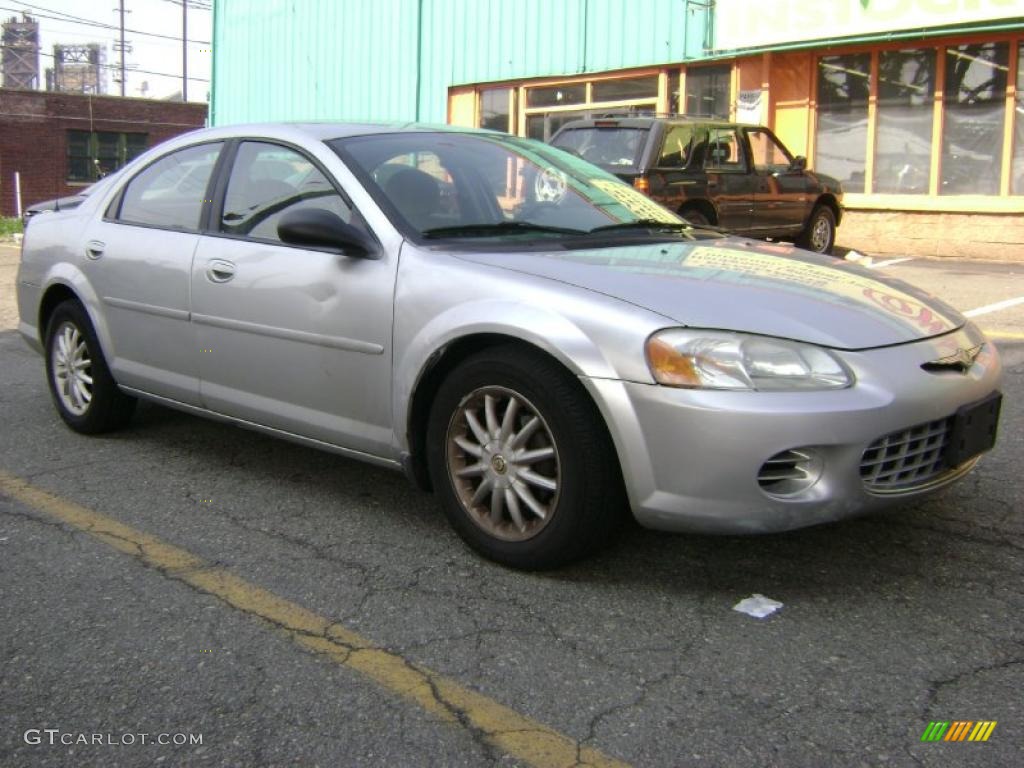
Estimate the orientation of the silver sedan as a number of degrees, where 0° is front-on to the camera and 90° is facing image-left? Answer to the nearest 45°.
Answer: approximately 315°

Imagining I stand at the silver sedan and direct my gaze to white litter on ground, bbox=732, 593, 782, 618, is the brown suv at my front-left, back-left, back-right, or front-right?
back-left

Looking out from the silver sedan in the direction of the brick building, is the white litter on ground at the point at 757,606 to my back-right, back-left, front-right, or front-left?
back-right

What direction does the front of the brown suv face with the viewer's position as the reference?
facing away from the viewer and to the right of the viewer

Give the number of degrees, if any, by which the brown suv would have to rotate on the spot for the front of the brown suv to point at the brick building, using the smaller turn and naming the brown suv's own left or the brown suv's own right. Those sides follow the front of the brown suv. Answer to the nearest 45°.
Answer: approximately 90° to the brown suv's own left

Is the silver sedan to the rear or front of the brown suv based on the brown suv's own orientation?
to the rear

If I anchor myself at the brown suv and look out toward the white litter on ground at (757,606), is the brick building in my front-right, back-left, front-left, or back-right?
back-right

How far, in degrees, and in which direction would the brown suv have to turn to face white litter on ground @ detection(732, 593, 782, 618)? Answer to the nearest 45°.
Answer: approximately 135° to its right

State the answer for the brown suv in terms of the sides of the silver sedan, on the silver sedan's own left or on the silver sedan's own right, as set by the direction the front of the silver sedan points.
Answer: on the silver sedan's own left

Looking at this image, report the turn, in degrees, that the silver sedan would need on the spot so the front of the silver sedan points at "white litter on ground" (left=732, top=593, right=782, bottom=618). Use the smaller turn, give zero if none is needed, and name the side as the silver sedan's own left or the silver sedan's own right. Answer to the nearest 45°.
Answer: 0° — it already faces it

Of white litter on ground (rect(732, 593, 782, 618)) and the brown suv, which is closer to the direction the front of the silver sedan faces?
the white litter on ground
